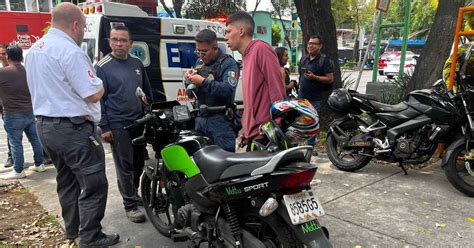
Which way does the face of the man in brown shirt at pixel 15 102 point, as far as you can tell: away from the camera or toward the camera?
away from the camera

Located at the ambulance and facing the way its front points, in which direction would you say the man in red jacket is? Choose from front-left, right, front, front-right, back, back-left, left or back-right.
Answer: back-right

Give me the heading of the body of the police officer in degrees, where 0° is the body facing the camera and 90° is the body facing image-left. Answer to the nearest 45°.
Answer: approximately 45°

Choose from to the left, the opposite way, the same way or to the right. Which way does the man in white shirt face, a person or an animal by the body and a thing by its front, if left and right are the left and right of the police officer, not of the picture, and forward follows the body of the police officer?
the opposite way

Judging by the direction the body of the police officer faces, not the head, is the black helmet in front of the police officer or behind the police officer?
behind

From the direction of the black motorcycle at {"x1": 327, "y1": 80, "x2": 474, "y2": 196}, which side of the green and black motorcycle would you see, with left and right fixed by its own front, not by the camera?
right

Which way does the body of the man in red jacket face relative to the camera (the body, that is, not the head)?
to the viewer's left

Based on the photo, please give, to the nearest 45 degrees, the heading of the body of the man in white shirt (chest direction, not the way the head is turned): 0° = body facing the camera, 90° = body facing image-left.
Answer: approximately 225°

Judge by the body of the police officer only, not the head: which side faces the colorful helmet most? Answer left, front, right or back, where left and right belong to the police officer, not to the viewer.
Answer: left

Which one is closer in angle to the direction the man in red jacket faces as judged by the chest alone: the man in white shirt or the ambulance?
the man in white shirt
